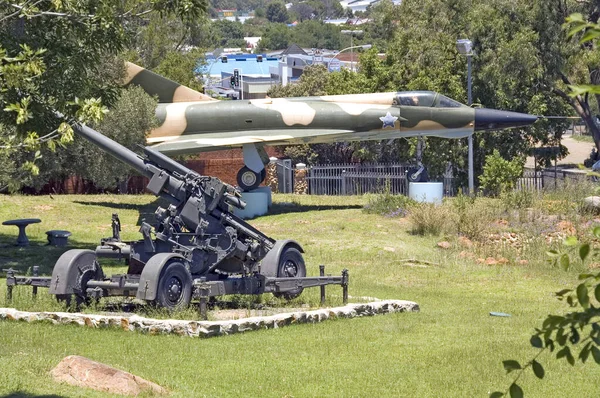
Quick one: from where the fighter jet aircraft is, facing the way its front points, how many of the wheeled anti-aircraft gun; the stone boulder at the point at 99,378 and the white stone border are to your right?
3

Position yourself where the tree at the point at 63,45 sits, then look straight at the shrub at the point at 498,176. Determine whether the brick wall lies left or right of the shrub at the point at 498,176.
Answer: left

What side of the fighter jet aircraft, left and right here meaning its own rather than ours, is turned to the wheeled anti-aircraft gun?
right

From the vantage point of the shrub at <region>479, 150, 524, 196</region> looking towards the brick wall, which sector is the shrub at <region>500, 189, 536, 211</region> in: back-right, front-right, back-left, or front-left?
back-left

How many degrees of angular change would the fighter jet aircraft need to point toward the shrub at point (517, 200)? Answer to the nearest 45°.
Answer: approximately 45° to its right

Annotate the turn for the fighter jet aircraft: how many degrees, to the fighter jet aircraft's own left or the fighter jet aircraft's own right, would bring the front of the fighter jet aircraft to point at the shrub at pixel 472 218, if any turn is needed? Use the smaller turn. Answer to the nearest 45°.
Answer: approximately 45° to the fighter jet aircraft's own right

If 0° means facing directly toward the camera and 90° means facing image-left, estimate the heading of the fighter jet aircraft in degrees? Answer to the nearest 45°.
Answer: approximately 270°

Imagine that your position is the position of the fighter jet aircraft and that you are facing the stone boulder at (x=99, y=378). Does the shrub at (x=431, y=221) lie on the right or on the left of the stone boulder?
left

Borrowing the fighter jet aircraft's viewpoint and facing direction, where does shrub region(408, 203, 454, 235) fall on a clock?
The shrub is roughly at 2 o'clock from the fighter jet aircraft.

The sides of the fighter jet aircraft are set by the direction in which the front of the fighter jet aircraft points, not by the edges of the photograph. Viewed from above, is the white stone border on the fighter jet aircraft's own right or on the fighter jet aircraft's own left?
on the fighter jet aircraft's own right

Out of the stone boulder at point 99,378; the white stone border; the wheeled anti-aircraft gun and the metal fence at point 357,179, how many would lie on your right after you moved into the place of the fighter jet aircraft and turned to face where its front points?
3

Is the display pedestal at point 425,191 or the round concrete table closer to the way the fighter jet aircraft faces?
the display pedestal
